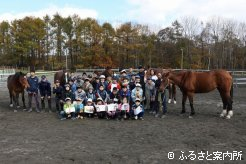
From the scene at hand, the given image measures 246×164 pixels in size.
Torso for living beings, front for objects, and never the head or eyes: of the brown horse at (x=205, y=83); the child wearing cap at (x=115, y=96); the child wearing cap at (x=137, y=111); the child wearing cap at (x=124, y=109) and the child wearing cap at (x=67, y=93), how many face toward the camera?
4

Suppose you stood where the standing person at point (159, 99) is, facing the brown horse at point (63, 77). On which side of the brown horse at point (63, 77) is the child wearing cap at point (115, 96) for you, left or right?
left

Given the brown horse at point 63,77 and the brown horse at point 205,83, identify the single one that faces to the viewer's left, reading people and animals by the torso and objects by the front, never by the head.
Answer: the brown horse at point 205,83

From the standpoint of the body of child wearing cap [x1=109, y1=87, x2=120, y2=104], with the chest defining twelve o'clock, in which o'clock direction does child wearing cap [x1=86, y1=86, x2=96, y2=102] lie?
child wearing cap [x1=86, y1=86, x2=96, y2=102] is roughly at 3 o'clock from child wearing cap [x1=109, y1=87, x2=120, y2=104].

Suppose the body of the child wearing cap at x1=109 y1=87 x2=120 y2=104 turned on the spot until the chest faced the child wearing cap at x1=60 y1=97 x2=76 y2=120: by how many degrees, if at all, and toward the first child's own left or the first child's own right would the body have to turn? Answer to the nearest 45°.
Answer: approximately 90° to the first child's own right

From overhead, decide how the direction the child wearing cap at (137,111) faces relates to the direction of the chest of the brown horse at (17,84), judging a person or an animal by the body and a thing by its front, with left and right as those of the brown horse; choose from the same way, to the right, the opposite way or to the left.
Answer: to the right

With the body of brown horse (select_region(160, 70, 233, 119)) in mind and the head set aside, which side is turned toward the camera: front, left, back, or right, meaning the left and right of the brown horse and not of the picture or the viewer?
left

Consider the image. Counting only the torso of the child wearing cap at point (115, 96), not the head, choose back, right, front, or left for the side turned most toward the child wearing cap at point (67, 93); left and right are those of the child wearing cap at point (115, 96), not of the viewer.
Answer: right

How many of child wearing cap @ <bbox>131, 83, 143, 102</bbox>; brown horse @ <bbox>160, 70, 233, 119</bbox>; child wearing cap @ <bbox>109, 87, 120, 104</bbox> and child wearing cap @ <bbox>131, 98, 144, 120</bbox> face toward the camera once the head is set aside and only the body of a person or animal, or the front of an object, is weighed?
3
